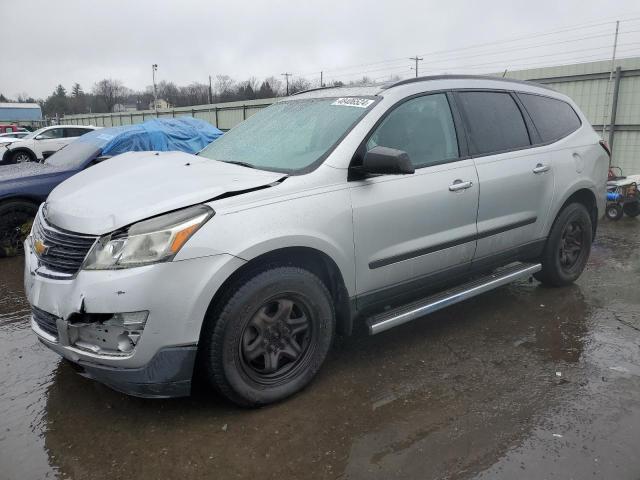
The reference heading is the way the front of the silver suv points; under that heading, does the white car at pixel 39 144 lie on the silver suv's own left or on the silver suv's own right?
on the silver suv's own right

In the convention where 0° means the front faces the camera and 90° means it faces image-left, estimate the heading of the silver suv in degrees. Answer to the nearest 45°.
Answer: approximately 45°

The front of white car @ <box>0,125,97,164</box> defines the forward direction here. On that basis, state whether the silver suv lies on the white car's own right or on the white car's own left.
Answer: on the white car's own left

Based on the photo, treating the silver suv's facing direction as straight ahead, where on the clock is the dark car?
The dark car is roughly at 3 o'clock from the silver suv.

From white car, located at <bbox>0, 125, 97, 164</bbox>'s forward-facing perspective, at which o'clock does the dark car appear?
The dark car is roughly at 9 o'clock from the white car.

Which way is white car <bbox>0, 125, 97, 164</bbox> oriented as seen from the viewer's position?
to the viewer's left
